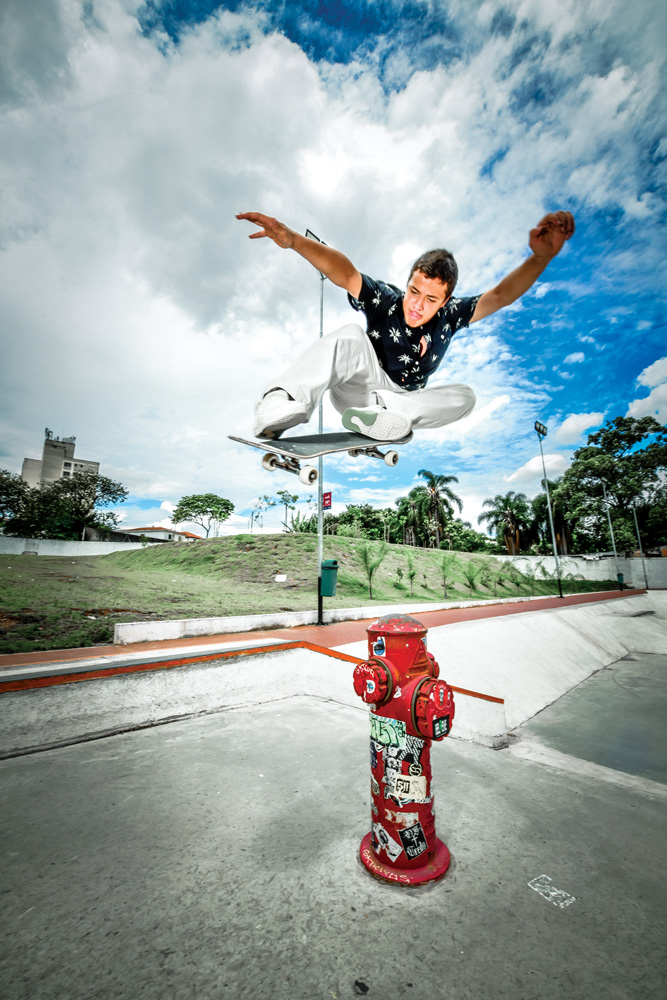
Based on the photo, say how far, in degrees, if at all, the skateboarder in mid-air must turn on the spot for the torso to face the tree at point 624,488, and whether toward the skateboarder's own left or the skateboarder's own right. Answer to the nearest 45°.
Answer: approximately 135° to the skateboarder's own left

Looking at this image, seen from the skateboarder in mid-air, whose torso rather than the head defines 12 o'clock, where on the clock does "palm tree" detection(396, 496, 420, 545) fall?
The palm tree is roughly at 6 o'clock from the skateboarder in mid-air.

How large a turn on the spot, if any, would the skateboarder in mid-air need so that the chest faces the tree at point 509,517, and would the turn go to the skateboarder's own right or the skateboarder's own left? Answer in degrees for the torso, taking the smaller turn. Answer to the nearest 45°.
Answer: approximately 180°

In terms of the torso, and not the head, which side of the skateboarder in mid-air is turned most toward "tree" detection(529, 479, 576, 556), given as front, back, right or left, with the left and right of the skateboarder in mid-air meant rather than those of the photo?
back

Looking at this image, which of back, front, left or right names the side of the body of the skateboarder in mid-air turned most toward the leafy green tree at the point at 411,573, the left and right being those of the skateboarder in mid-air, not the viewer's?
back

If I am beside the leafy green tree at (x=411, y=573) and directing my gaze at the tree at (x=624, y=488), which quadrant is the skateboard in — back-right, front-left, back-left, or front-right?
back-right

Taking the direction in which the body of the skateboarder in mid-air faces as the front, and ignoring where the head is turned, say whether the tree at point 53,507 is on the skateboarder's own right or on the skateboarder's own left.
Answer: on the skateboarder's own right

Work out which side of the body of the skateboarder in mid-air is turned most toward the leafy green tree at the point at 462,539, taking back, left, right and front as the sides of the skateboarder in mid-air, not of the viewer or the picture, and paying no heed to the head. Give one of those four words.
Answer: back

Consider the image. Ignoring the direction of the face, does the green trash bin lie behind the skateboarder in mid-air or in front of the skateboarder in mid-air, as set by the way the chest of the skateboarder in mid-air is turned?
behind

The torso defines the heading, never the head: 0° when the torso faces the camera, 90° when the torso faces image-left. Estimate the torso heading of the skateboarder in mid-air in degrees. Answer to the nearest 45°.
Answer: approximately 0°
